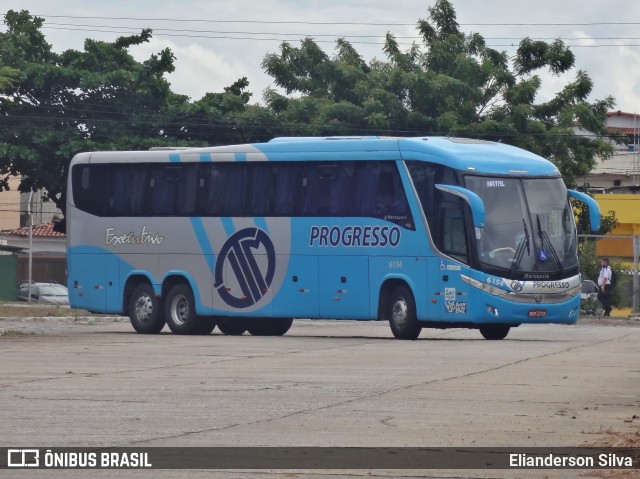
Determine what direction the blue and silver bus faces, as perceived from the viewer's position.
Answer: facing the viewer and to the right of the viewer
